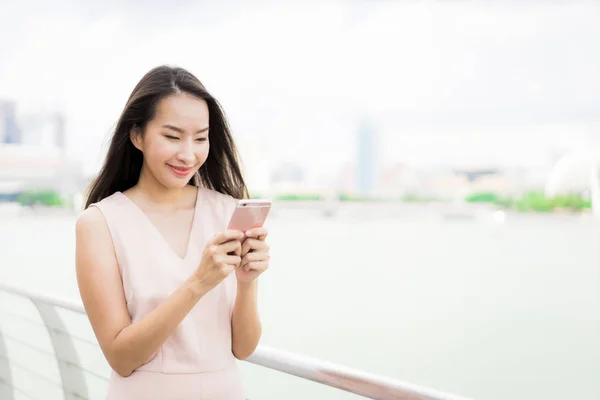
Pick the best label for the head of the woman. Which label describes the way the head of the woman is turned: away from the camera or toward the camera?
toward the camera

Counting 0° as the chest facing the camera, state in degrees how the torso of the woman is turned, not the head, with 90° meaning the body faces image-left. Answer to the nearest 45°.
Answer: approximately 315°
